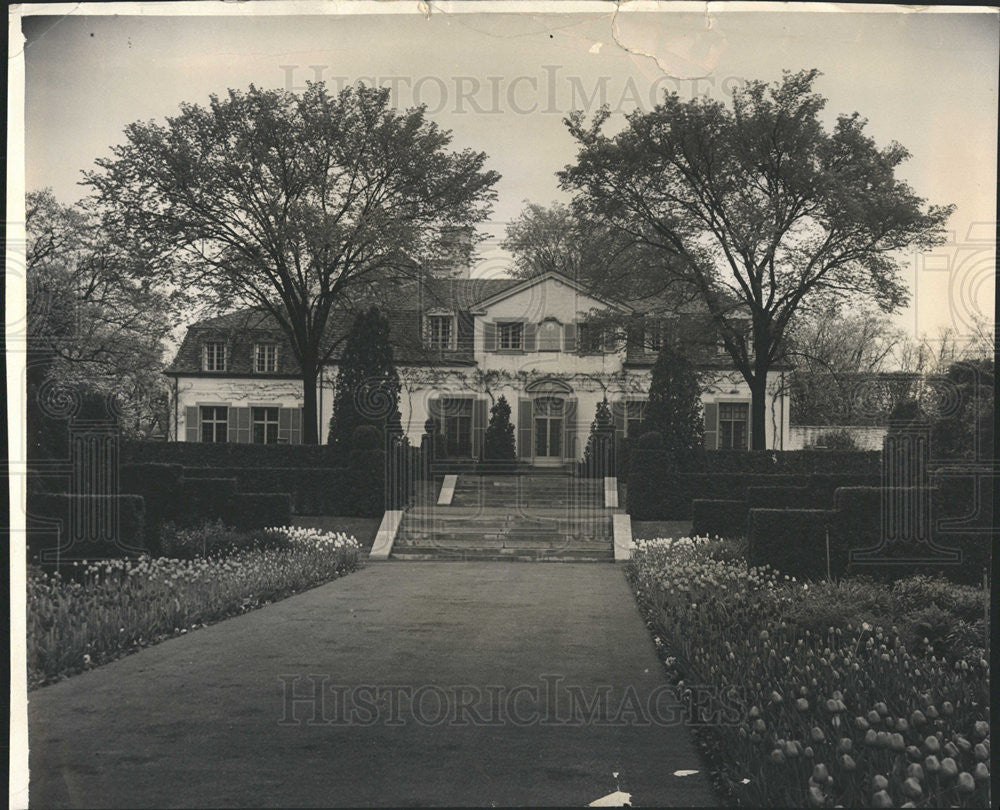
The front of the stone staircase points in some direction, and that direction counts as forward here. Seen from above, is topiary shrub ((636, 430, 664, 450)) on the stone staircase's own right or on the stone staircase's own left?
on the stone staircase's own left

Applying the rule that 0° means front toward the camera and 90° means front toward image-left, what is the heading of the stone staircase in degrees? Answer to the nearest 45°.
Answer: approximately 0°

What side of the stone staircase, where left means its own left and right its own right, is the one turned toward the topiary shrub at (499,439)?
back

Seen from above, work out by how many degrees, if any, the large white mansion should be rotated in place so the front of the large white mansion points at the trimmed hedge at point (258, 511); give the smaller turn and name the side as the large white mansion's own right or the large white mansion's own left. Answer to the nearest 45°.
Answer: approximately 45° to the large white mansion's own right

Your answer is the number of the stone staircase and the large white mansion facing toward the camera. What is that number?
2

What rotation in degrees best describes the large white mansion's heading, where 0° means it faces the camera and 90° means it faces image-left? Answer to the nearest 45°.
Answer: approximately 0°
